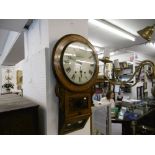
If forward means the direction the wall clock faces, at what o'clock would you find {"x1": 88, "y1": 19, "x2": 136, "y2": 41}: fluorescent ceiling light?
The fluorescent ceiling light is roughly at 8 o'clock from the wall clock.

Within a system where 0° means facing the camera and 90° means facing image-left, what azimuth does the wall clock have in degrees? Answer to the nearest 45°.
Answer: approximately 315°

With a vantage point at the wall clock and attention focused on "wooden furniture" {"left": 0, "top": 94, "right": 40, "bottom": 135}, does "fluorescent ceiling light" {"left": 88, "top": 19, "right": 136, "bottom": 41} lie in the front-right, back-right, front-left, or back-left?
back-right
